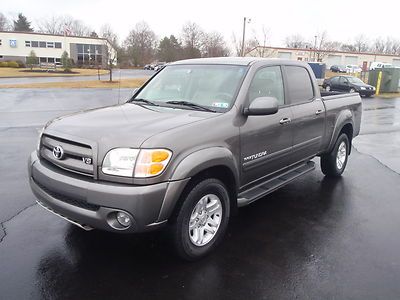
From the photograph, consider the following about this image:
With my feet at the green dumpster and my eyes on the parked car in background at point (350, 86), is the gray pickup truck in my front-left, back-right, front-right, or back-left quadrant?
front-left

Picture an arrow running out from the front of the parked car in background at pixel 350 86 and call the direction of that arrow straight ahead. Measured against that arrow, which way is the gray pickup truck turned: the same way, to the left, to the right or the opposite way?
to the right

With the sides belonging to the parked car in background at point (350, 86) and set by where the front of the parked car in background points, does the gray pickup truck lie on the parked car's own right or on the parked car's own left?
on the parked car's own right

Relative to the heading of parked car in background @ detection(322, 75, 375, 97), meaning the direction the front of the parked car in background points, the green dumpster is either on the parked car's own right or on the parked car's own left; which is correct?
on the parked car's own left

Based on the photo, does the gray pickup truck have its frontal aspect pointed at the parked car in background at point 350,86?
no

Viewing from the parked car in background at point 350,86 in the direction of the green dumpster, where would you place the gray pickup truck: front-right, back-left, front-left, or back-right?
back-right

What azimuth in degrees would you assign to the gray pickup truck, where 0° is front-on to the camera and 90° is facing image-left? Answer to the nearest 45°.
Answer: approximately 45°

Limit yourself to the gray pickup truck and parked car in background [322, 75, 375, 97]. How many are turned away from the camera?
0

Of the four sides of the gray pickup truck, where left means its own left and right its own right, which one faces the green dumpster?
back

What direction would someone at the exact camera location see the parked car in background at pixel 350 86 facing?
facing the viewer and to the right of the viewer
